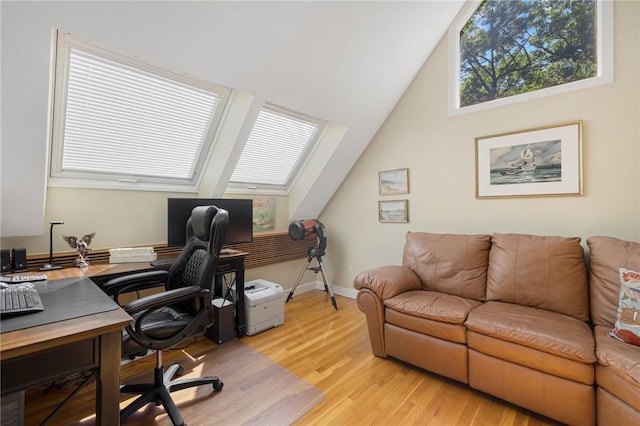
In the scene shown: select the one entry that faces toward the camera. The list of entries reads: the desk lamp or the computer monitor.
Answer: the computer monitor

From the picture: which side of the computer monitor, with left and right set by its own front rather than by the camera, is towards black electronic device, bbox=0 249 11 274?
right

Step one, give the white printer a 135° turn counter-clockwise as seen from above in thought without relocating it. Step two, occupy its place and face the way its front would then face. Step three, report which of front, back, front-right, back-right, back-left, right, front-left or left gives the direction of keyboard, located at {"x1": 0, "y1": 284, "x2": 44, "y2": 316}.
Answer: back-left

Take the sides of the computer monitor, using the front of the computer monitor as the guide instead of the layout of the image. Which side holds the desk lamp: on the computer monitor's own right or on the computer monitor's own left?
on the computer monitor's own right

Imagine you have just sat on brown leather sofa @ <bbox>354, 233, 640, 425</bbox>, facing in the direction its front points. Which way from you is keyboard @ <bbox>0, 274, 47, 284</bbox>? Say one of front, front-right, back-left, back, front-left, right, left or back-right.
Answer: front

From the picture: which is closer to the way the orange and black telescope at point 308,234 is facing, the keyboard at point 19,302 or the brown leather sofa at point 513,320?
the keyboard

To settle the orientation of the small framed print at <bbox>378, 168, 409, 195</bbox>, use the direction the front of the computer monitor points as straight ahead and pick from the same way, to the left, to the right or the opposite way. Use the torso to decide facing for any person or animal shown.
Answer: to the right

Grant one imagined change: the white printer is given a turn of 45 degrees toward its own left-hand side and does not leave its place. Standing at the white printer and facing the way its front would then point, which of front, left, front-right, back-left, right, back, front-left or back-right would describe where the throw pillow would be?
front-right

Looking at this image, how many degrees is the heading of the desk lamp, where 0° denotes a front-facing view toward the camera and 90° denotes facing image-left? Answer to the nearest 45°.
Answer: approximately 270°

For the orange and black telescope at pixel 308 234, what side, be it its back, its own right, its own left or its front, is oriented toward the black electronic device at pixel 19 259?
front

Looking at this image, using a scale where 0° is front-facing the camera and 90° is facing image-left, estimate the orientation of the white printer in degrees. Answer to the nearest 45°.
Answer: approximately 315°

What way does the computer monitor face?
toward the camera
